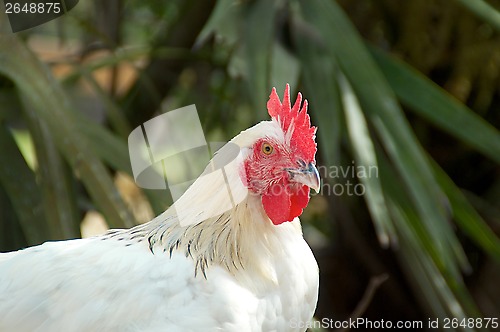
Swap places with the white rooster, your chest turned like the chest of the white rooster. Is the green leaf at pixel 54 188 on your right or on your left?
on your left

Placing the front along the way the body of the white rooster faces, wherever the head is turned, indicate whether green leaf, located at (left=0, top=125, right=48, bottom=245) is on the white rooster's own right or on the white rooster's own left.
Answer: on the white rooster's own left

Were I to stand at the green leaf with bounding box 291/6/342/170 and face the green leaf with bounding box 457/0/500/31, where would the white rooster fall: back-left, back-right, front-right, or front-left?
back-right

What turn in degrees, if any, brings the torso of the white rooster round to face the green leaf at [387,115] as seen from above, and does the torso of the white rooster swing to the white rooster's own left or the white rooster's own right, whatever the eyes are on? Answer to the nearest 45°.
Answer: approximately 45° to the white rooster's own left

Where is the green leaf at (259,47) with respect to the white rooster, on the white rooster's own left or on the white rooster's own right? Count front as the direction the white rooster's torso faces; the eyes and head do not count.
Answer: on the white rooster's own left

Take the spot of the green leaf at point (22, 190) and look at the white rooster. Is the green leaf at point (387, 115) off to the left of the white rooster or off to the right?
left

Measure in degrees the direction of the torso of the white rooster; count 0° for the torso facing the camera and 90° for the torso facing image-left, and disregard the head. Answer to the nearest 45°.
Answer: approximately 270°
